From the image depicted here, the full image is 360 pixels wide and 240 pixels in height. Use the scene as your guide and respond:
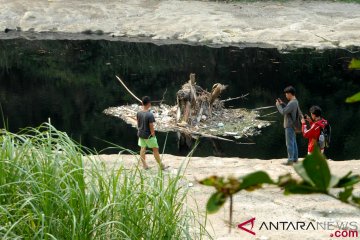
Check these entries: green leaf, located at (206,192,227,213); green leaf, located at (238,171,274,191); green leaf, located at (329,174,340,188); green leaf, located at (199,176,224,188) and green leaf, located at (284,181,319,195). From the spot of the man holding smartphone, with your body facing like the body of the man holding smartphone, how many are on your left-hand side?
5

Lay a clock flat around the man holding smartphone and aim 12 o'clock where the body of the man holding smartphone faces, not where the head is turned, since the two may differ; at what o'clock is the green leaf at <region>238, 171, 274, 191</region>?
The green leaf is roughly at 9 o'clock from the man holding smartphone.

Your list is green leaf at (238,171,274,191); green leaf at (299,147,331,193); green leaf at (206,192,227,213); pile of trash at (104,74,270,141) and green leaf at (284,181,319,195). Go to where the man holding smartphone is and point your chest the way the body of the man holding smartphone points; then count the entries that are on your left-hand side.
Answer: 4

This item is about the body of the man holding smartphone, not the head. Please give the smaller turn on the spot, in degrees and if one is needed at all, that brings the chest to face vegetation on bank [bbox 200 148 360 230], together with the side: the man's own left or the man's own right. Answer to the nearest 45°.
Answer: approximately 90° to the man's own left

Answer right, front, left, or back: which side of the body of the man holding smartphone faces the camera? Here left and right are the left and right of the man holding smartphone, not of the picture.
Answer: left

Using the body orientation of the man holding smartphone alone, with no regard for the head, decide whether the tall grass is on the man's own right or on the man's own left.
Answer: on the man's own left

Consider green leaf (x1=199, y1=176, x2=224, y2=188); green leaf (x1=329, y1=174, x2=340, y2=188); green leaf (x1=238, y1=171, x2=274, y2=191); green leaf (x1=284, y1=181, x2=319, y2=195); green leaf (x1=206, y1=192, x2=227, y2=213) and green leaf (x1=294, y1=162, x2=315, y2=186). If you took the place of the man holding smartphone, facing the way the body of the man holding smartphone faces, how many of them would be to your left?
6

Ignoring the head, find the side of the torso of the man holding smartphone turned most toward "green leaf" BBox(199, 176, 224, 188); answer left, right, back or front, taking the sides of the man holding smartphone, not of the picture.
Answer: left

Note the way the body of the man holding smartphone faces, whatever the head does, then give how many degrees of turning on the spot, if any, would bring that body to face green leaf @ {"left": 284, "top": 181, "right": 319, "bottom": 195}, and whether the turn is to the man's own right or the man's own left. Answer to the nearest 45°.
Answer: approximately 90° to the man's own left

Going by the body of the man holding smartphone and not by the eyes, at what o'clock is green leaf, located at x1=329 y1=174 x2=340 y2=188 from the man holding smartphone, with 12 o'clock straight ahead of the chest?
The green leaf is roughly at 9 o'clock from the man holding smartphone.

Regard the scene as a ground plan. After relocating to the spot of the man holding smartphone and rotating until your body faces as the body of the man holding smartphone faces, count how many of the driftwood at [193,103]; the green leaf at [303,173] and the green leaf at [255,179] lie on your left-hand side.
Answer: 2

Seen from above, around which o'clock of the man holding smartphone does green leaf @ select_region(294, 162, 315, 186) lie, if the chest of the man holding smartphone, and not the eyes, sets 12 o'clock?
The green leaf is roughly at 9 o'clock from the man holding smartphone.

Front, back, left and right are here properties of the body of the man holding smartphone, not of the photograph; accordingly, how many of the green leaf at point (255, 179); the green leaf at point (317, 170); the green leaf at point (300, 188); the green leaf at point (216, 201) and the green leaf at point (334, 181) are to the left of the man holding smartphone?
5

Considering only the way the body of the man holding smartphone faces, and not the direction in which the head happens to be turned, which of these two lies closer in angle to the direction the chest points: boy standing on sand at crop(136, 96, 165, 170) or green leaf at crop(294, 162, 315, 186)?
the boy standing on sand

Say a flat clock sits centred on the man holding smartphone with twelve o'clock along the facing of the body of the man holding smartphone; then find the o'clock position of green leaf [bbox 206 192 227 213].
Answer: The green leaf is roughly at 9 o'clock from the man holding smartphone.

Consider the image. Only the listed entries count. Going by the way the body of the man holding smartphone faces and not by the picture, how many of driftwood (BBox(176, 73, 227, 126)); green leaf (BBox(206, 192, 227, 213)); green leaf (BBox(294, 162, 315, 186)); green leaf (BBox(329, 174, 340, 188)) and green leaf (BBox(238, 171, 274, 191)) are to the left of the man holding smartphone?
4
